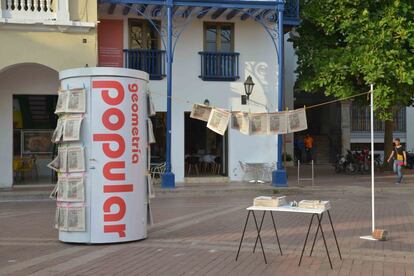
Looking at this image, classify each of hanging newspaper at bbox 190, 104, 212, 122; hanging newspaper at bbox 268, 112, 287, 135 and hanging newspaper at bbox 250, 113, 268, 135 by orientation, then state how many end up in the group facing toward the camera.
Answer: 3

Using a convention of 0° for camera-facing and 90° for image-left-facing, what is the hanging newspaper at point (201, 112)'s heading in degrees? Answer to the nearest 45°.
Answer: approximately 0°

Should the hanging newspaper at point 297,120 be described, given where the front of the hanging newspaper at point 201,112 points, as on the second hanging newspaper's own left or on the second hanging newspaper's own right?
on the second hanging newspaper's own left

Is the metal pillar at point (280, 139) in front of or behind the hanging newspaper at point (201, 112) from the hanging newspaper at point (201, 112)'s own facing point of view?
behind

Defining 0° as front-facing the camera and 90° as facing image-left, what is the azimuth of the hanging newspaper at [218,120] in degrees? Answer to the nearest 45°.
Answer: approximately 0°

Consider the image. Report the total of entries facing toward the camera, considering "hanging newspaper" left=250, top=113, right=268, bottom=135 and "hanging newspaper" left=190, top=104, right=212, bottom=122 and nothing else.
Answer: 2

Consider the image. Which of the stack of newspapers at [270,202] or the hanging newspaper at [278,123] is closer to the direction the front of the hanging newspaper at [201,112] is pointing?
the stack of newspapers

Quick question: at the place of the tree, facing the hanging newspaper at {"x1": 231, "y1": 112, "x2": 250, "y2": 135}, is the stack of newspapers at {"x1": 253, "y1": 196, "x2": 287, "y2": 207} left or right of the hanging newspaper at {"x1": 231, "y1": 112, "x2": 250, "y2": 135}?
left

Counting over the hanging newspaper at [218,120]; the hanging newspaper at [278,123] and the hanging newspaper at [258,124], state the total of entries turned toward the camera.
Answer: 3
